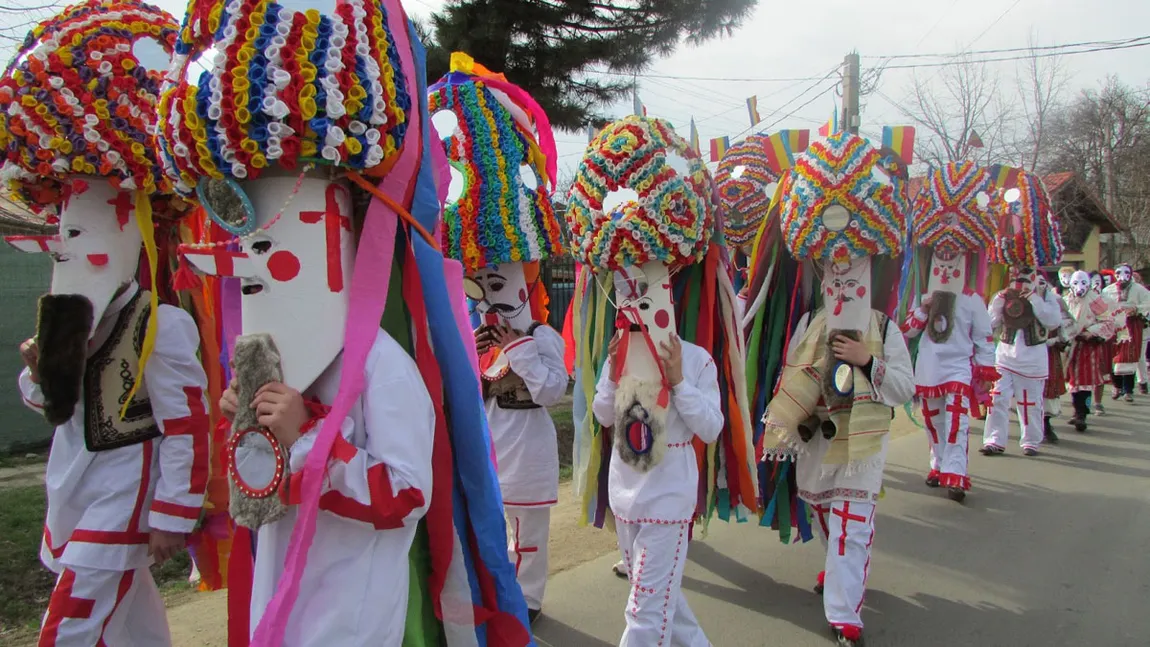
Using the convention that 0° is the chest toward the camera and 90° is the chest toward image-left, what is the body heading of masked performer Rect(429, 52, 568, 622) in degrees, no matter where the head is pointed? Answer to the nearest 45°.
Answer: approximately 45°

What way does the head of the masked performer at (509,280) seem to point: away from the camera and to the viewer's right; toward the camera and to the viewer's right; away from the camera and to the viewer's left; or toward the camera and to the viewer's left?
toward the camera and to the viewer's left

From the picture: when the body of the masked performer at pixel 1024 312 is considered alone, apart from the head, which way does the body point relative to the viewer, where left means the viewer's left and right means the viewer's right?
facing the viewer and to the left of the viewer

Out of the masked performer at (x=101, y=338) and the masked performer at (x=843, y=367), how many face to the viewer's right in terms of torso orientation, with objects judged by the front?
0

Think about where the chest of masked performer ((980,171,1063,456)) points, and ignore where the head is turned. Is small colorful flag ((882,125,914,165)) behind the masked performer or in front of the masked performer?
in front

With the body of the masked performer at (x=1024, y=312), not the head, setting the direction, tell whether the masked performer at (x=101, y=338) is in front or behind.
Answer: in front

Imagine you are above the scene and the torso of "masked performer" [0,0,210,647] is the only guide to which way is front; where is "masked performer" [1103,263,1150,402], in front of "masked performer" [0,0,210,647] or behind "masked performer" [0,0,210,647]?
behind

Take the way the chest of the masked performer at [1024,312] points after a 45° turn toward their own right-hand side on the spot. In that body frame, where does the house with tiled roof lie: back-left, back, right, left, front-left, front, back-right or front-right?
right

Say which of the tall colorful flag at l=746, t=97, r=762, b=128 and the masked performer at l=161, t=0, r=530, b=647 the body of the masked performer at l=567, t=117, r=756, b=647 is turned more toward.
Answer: the masked performer

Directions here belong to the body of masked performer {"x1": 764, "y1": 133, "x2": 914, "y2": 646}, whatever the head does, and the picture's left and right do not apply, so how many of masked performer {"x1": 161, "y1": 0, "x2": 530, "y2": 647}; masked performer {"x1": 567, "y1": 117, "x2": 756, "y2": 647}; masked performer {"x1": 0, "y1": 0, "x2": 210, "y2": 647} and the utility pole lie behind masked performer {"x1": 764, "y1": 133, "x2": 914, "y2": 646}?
1

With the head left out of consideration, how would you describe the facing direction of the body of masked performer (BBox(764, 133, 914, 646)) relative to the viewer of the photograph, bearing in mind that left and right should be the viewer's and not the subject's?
facing the viewer

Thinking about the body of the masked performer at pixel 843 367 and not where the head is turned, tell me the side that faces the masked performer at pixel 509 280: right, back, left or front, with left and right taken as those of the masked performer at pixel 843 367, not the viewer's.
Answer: right
